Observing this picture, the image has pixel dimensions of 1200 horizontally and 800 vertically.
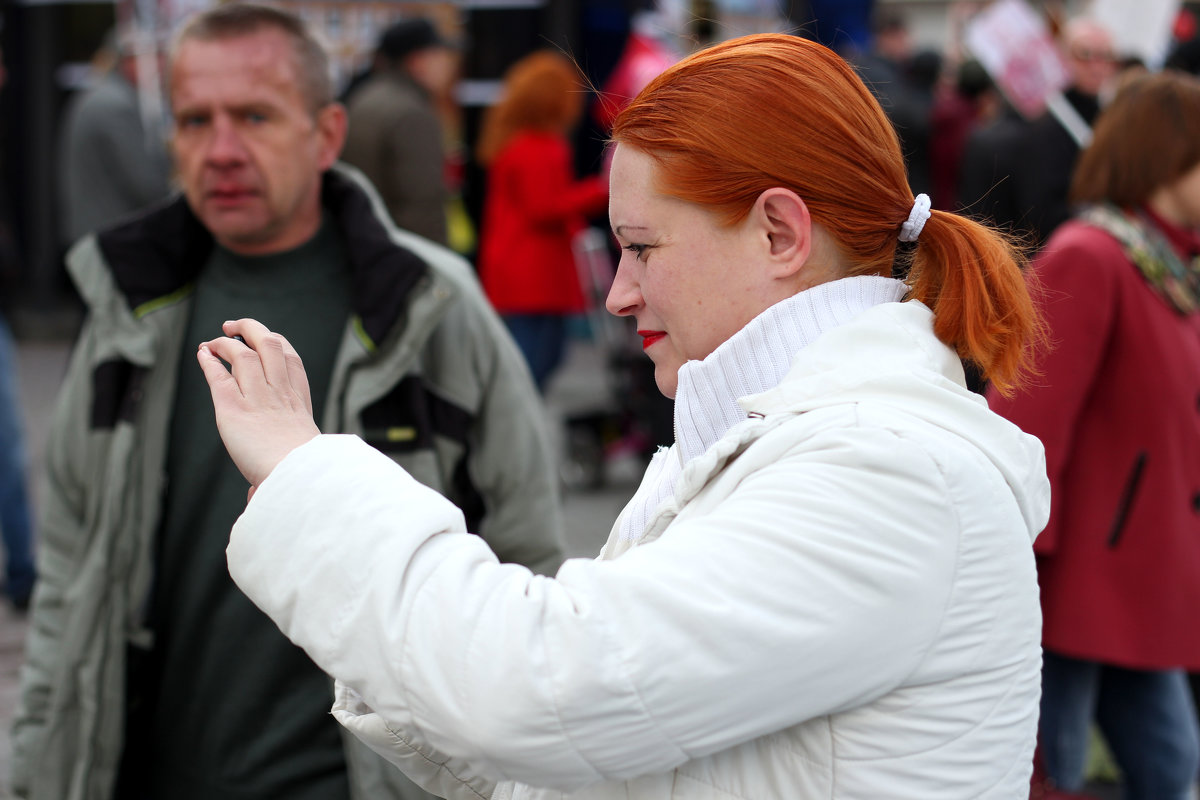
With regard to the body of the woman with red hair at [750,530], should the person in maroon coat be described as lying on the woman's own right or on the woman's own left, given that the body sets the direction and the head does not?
on the woman's own right

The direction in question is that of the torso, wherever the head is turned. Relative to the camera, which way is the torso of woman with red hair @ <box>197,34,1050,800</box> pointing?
to the viewer's left

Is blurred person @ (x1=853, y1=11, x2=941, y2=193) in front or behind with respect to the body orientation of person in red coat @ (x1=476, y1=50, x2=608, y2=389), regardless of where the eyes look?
in front

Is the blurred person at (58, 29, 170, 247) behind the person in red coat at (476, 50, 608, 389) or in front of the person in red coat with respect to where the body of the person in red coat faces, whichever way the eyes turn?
behind

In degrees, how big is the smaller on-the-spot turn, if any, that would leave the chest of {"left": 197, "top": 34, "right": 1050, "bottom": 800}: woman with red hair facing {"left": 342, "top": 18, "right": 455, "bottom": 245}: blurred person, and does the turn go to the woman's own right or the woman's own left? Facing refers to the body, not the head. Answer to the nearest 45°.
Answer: approximately 90° to the woman's own right

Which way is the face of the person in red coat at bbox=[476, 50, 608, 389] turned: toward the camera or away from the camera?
away from the camera
